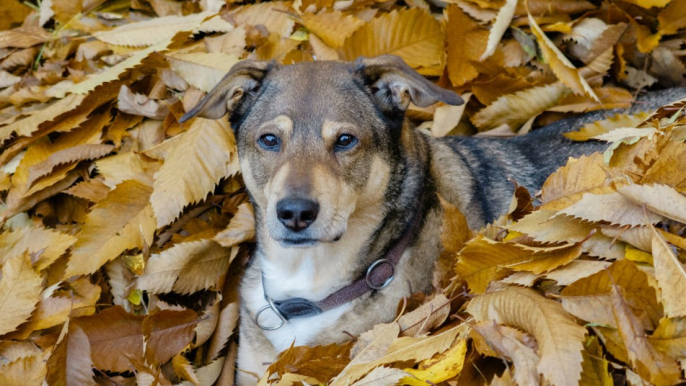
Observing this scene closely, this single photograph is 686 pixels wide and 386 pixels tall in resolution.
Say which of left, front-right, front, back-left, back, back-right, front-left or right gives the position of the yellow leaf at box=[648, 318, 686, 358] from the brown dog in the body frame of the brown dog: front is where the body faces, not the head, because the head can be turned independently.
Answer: left

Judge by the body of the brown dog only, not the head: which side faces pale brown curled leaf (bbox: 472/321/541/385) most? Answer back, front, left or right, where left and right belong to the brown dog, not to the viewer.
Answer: left

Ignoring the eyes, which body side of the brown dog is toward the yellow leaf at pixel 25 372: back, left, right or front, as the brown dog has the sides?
front

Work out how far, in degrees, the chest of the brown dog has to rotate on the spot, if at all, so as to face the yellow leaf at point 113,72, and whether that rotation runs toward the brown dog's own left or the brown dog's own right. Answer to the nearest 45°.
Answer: approximately 90° to the brown dog's own right

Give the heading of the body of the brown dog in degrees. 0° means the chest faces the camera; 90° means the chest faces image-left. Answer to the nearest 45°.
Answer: approximately 45°

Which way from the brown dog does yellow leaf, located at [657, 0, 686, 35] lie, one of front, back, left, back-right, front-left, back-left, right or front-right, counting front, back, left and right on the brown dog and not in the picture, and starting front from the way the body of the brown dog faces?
back

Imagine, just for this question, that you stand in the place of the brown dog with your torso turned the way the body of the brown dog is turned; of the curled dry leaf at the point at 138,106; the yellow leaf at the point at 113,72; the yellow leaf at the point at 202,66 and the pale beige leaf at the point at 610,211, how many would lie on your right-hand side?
3

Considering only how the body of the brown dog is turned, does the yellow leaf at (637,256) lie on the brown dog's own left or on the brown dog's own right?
on the brown dog's own left

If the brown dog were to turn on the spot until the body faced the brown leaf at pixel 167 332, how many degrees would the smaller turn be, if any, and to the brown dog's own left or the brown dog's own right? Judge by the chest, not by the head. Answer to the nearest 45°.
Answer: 0° — it already faces it

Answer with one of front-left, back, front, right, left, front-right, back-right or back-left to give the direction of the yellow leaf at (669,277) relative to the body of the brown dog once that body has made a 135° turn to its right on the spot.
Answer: back-right

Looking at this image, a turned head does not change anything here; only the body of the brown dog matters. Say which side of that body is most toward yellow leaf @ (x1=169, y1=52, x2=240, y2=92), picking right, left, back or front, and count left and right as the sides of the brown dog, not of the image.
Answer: right

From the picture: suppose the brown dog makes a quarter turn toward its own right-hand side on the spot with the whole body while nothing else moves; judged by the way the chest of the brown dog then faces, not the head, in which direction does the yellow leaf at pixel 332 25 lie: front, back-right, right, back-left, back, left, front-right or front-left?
front-right

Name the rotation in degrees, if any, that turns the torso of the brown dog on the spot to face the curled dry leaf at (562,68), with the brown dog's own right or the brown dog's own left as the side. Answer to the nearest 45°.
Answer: approximately 180°

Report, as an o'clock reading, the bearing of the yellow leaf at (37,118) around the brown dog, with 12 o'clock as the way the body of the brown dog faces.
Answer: The yellow leaf is roughly at 2 o'clock from the brown dog.

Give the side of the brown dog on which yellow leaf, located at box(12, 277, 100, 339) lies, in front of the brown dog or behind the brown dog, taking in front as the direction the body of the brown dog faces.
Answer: in front

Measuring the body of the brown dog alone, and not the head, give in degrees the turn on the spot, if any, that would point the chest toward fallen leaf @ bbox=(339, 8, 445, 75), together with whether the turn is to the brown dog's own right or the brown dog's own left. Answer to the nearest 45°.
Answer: approximately 135° to the brown dog's own right

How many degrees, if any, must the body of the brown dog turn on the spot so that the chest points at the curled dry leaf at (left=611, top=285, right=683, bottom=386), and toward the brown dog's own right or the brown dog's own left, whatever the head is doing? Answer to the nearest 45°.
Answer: approximately 90° to the brown dog's own left
